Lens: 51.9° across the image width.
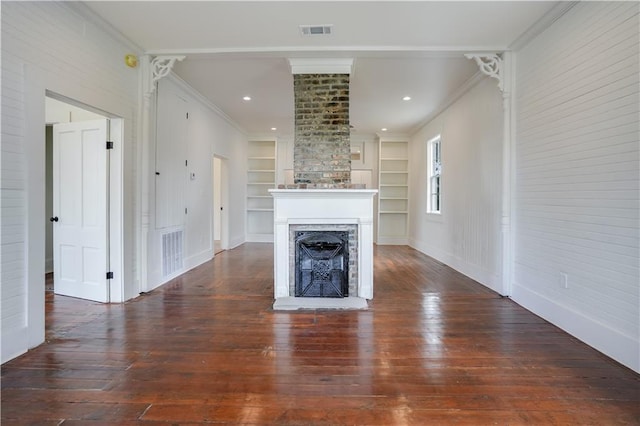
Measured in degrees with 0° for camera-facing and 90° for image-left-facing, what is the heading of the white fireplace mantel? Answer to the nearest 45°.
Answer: approximately 0°
